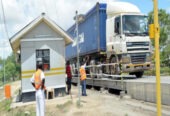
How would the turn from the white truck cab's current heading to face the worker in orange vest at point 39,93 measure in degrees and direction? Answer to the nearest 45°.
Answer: approximately 90° to its right

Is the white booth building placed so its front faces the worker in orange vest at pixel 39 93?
yes

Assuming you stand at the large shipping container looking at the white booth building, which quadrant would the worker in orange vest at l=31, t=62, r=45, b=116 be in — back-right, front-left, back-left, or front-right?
front-left

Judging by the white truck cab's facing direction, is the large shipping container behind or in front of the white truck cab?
behind

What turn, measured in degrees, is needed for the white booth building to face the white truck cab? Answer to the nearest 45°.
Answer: approximately 90° to its left

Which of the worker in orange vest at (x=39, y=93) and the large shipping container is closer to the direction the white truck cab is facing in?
the worker in orange vest

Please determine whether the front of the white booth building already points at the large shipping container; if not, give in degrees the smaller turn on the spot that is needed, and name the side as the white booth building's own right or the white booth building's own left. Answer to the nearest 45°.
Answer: approximately 135° to the white booth building's own left

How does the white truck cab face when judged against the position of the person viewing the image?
facing the viewer and to the right of the viewer

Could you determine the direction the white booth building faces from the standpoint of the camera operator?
facing the viewer

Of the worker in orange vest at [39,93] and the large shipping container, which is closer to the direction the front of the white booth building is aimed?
the worker in orange vest

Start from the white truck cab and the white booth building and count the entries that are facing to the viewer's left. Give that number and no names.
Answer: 0
